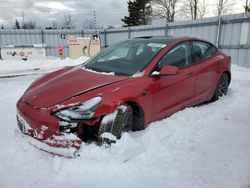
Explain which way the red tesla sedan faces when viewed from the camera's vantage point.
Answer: facing the viewer and to the left of the viewer

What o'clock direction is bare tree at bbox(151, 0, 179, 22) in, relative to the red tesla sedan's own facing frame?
The bare tree is roughly at 5 o'clock from the red tesla sedan.

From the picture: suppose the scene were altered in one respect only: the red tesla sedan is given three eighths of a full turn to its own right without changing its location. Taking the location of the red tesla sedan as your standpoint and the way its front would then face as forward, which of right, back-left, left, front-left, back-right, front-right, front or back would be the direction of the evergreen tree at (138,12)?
front
